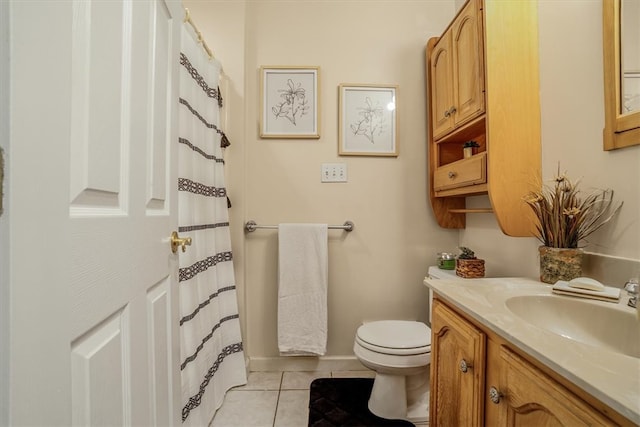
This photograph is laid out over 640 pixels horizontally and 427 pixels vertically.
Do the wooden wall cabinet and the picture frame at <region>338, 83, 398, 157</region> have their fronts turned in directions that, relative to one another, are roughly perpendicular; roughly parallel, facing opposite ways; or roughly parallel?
roughly perpendicular

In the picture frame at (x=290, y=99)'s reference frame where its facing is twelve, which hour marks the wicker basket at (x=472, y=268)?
The wicker basket is roughly at 10 o'clock from the picture frame.

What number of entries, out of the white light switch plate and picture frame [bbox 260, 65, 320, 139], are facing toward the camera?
2

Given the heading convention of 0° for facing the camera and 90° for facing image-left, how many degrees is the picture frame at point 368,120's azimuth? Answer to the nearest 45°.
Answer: approximately 0°

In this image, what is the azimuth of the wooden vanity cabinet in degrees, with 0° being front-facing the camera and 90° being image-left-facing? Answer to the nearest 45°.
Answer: approximately 45°

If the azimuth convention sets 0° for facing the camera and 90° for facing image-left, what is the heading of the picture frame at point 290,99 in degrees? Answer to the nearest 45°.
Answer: approximately 0°

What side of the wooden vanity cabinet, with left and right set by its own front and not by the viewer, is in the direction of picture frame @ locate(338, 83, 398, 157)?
right

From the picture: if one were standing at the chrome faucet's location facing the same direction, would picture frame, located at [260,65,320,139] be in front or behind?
in front

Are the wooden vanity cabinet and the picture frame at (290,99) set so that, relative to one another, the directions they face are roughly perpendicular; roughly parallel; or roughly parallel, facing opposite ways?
roughly perpendicular

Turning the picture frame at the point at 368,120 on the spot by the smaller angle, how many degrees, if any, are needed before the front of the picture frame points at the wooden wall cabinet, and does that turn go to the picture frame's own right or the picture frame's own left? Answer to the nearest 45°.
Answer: approximately 45° to the picture frame's own left
